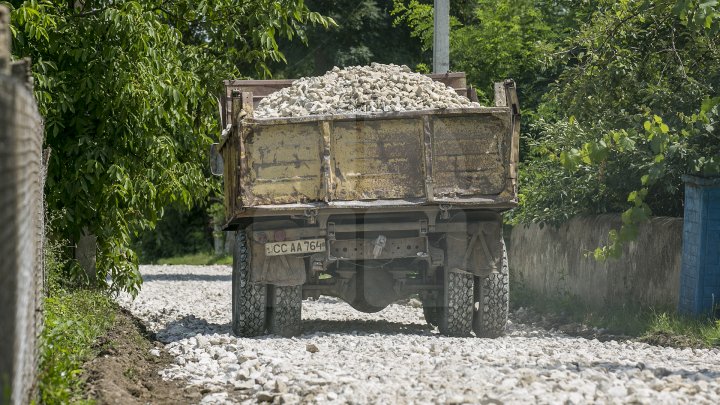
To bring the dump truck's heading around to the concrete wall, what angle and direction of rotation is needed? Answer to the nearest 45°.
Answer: approximately 45° to its right

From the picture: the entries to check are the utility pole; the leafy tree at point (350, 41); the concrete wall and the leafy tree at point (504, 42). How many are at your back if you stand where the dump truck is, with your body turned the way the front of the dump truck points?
0

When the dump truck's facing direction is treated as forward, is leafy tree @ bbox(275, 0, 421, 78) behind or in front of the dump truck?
in front

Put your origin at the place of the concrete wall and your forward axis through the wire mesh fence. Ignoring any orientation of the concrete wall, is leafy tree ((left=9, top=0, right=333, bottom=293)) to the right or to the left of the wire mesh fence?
right

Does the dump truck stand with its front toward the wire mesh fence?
no

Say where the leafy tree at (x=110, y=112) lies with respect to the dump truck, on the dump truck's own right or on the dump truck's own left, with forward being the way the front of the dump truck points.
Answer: on the dump truck's own left

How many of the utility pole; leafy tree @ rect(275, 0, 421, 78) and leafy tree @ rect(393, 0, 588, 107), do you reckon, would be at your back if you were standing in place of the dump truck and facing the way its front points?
0

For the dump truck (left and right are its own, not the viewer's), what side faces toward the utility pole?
front

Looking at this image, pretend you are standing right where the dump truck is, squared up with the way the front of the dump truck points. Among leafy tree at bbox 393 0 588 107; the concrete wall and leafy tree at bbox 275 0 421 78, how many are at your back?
0

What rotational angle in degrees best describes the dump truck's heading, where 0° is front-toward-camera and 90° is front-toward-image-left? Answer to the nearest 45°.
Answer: approximately 180°

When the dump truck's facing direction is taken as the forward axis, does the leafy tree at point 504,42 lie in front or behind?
in front

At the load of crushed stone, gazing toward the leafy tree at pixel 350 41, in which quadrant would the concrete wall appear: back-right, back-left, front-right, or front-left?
front-right
